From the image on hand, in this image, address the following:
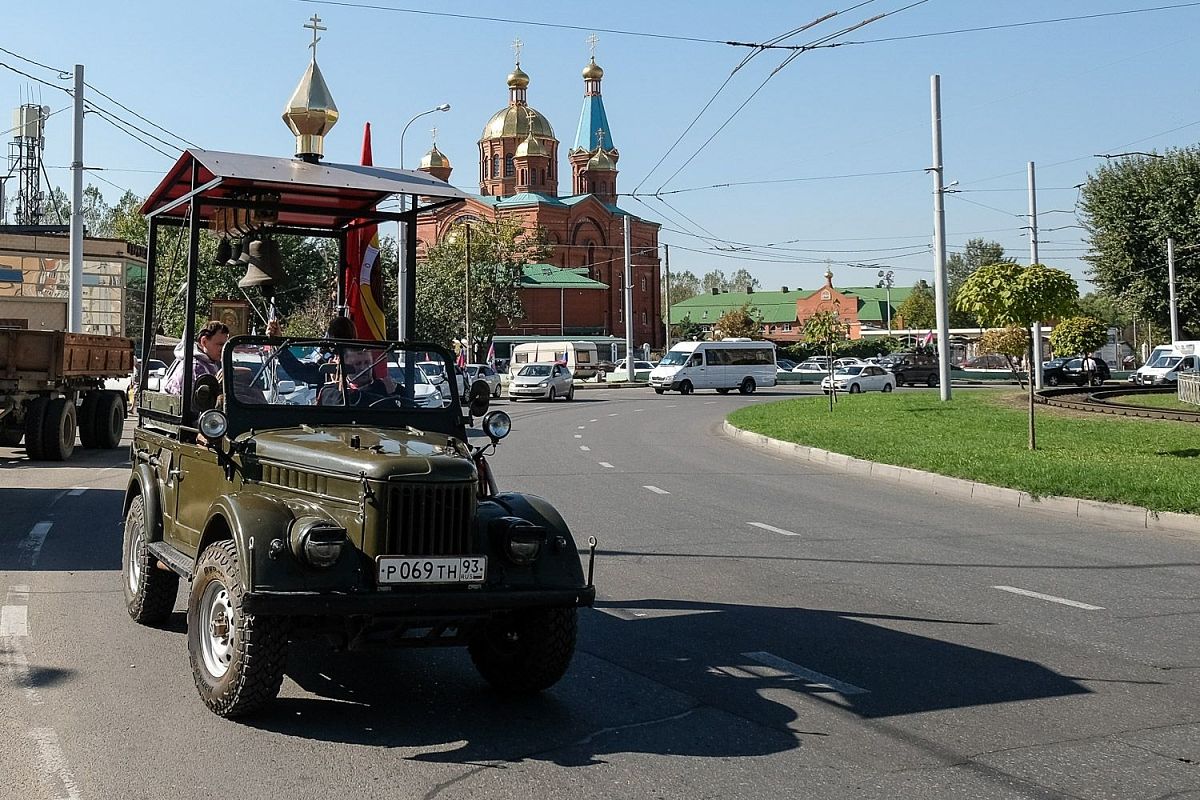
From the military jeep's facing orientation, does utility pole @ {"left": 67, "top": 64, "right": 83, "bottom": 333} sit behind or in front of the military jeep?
behind

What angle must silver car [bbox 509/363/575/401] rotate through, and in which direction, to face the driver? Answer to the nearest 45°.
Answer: approximately 45° to its left

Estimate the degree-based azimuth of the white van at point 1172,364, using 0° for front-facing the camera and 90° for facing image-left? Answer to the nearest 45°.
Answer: approximately 45°

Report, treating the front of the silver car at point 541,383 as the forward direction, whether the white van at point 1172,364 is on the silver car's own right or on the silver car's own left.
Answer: on the silver car's own left

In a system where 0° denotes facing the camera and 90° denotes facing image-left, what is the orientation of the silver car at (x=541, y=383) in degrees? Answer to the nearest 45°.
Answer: approximately 45°

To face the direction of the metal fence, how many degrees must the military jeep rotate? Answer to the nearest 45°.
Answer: approximately 90° to its left

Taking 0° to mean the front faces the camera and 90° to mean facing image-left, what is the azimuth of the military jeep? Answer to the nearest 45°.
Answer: approximately 315°
